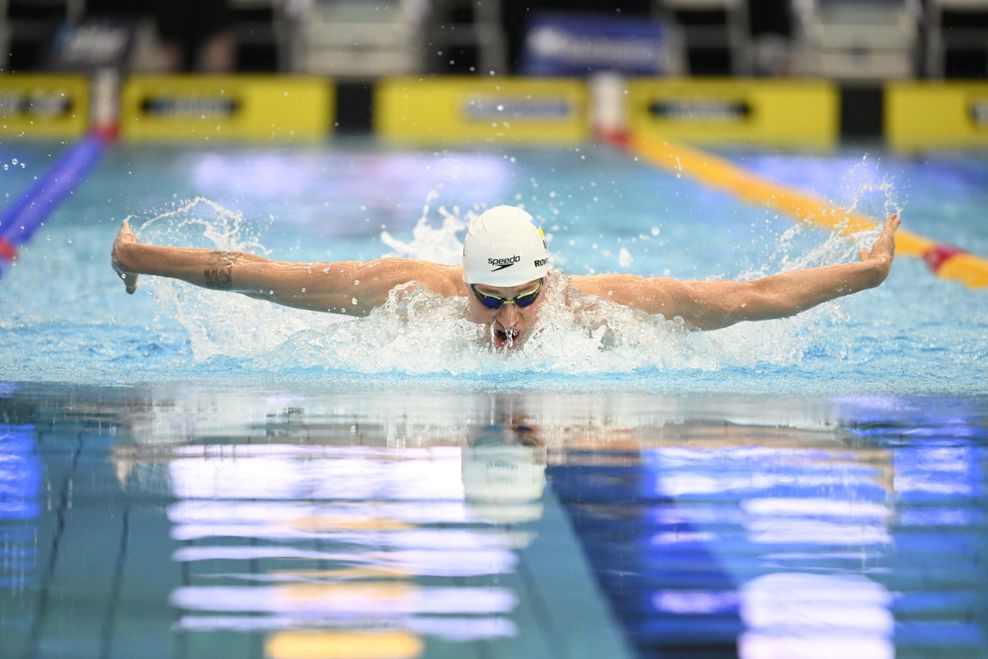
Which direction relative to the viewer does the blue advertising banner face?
toward the camera

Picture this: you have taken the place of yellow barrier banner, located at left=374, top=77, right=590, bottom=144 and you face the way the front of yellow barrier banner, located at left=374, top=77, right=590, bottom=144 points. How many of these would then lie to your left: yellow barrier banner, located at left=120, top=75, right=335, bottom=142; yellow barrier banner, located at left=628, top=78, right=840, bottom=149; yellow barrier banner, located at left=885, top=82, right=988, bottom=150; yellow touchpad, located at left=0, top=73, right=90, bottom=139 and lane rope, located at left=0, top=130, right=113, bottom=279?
2

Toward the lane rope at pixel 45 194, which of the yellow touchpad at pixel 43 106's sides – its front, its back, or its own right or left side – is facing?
front

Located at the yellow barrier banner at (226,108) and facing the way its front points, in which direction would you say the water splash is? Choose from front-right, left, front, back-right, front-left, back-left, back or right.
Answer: front

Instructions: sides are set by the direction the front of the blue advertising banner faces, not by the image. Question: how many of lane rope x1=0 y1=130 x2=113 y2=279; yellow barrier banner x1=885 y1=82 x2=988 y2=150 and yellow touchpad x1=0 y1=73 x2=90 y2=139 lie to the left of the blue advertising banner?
1

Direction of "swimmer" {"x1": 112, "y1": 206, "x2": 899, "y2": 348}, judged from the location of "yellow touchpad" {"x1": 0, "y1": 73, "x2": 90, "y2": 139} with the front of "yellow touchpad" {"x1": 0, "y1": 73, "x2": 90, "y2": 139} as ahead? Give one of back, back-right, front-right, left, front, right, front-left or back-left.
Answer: front

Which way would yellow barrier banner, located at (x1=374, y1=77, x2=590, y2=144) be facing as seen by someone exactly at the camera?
facing the viewer

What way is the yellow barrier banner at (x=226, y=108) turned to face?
toward the camera

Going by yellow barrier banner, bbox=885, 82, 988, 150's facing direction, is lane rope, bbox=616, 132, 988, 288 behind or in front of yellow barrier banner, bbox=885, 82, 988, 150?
in front
